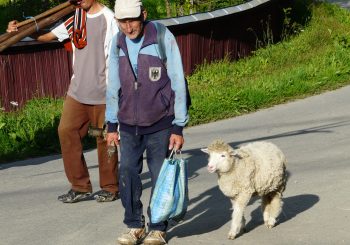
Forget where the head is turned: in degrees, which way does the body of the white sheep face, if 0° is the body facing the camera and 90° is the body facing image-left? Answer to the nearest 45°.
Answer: approximately 45°
